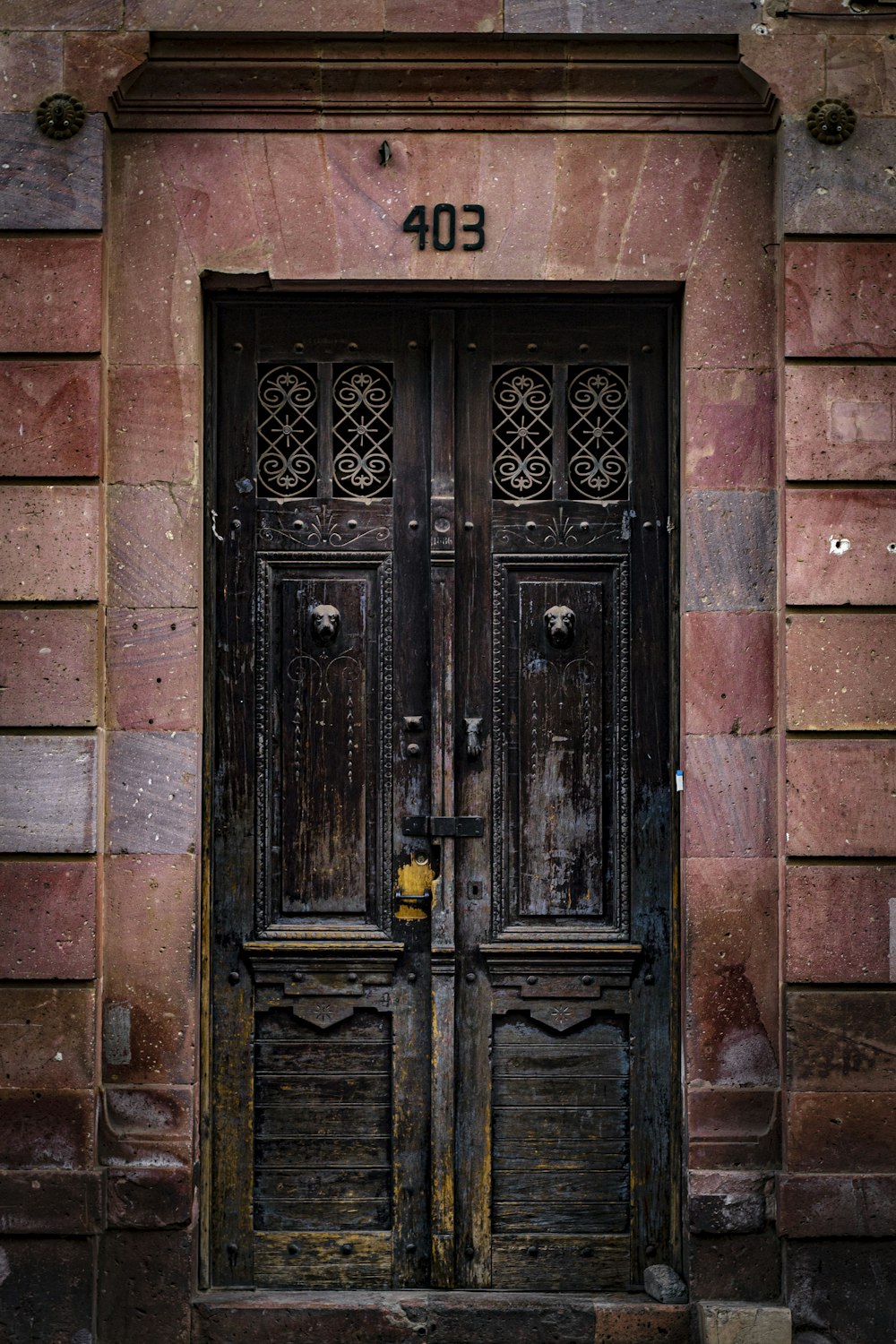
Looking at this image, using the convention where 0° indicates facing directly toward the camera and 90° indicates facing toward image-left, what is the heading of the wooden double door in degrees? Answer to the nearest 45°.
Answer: approximately 0°

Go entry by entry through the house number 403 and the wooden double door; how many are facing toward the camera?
2

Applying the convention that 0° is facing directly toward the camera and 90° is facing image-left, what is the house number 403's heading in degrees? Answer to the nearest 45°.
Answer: approximately 0°
